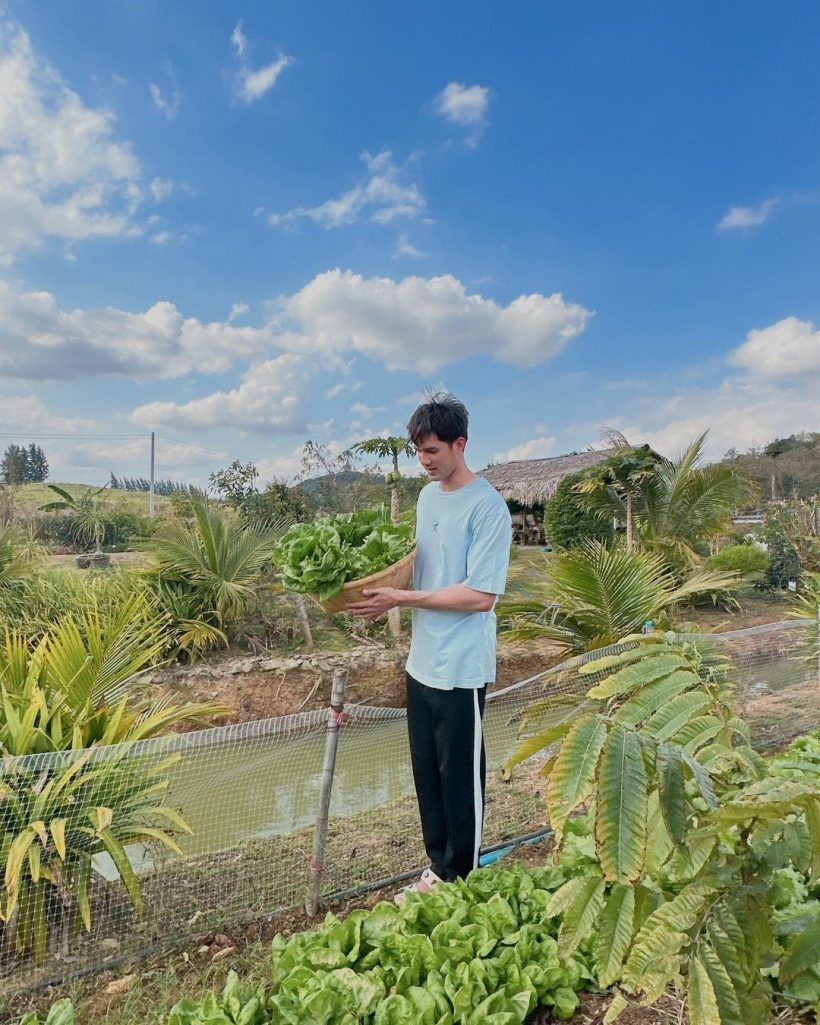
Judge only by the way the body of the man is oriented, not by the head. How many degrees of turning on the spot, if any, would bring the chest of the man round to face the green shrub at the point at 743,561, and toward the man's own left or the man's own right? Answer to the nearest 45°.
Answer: approximately 180°

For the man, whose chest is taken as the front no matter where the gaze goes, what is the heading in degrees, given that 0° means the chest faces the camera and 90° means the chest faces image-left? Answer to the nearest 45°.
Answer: approximately 45°

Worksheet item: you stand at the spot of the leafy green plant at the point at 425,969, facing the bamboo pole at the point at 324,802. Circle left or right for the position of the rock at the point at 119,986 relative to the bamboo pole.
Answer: left

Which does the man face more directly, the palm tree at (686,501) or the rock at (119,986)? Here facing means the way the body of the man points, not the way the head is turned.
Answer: the rock

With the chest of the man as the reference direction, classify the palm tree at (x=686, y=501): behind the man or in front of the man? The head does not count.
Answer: behind

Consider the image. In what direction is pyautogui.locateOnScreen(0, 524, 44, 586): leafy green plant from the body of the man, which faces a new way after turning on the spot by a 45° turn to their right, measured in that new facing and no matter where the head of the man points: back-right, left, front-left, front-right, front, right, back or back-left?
front-right

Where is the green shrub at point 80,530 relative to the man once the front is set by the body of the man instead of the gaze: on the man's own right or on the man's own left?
on the man's own right

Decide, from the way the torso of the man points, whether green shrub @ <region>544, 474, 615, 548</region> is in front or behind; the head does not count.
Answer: behind
